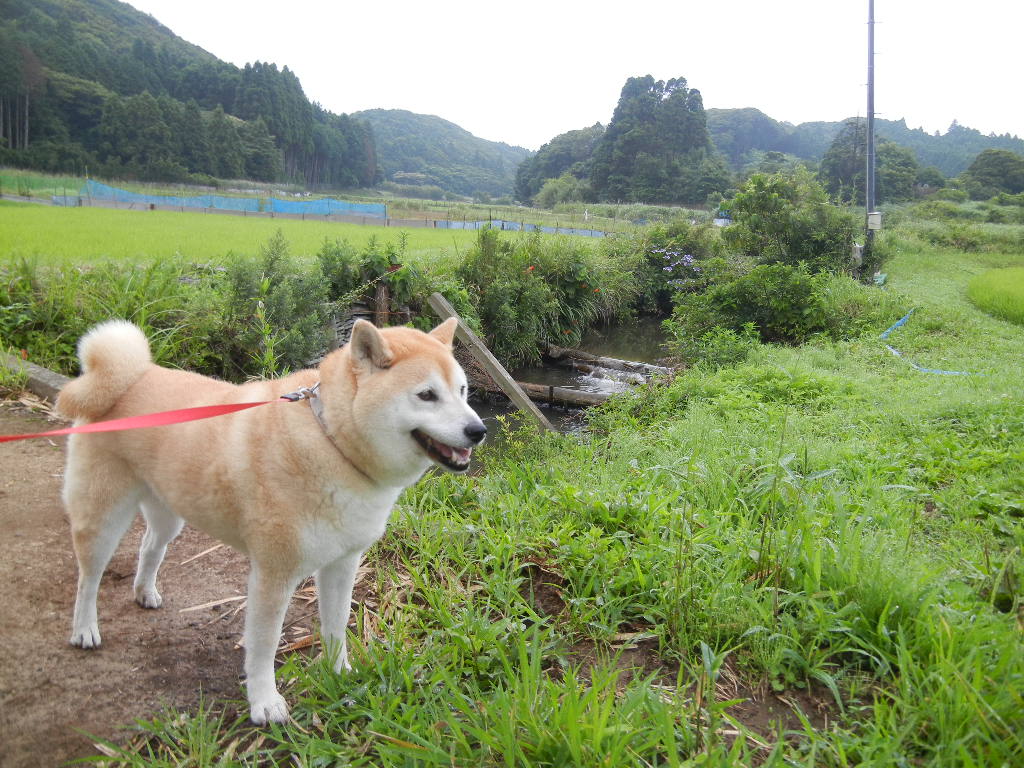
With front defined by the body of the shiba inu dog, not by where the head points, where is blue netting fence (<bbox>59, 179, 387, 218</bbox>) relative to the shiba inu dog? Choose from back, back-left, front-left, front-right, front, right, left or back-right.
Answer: back-left

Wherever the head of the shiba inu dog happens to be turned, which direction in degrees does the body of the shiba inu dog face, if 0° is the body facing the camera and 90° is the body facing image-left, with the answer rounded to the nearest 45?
approximately 315°

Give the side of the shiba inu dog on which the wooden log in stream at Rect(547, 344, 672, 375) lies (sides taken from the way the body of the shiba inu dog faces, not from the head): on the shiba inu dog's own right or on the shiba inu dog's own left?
on the shiba inu dog's own left

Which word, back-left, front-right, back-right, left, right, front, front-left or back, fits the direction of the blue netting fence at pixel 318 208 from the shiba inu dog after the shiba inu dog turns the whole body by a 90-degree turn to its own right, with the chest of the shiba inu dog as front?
back-right

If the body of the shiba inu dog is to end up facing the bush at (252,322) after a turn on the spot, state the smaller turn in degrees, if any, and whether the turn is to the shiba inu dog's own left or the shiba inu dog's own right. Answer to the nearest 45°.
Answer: approximately 135° to the shiba inu dog's own left

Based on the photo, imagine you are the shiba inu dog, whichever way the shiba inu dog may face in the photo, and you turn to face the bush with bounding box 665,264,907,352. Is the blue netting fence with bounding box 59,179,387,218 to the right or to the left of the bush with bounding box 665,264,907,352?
left

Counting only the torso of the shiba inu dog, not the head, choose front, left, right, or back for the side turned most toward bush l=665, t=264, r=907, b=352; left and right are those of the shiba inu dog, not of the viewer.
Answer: left

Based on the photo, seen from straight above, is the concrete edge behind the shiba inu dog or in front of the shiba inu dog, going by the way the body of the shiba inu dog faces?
behind

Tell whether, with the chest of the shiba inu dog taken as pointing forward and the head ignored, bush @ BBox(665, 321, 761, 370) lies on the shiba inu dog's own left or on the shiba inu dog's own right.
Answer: on the shiba inu dog's own left
